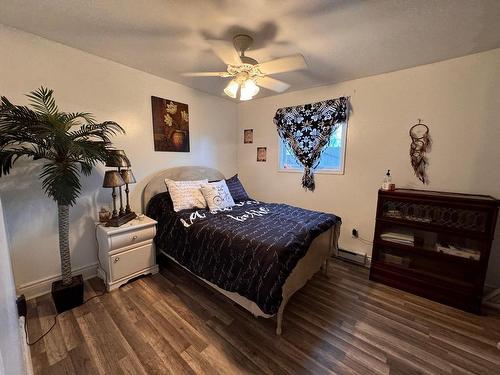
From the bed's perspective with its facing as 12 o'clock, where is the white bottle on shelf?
The white bottle on shelf is roughly at 10 o'clock from the bed.

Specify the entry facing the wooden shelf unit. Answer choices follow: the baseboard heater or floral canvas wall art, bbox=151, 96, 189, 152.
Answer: the floral canvas wall art

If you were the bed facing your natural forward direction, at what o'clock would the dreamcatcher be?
The dreamcatcher is roughly at 10 o'clock from the bed.

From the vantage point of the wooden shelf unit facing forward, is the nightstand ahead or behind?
ahead

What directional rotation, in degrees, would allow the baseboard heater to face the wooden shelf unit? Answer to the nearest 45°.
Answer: approximately 90° to its left

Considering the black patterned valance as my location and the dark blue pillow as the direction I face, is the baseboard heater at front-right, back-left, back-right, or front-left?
back-left

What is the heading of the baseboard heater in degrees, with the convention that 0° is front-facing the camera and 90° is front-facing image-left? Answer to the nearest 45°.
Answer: approximately 45°

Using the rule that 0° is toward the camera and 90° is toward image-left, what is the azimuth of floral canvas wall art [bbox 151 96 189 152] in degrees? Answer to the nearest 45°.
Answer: approximately 315°

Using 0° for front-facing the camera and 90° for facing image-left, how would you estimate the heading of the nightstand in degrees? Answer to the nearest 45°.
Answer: approximately 315°

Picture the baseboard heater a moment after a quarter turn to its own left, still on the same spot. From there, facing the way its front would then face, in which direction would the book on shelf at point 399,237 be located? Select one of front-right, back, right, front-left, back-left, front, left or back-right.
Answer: front

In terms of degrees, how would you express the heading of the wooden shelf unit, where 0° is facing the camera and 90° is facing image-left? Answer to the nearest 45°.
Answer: approximately 45°
